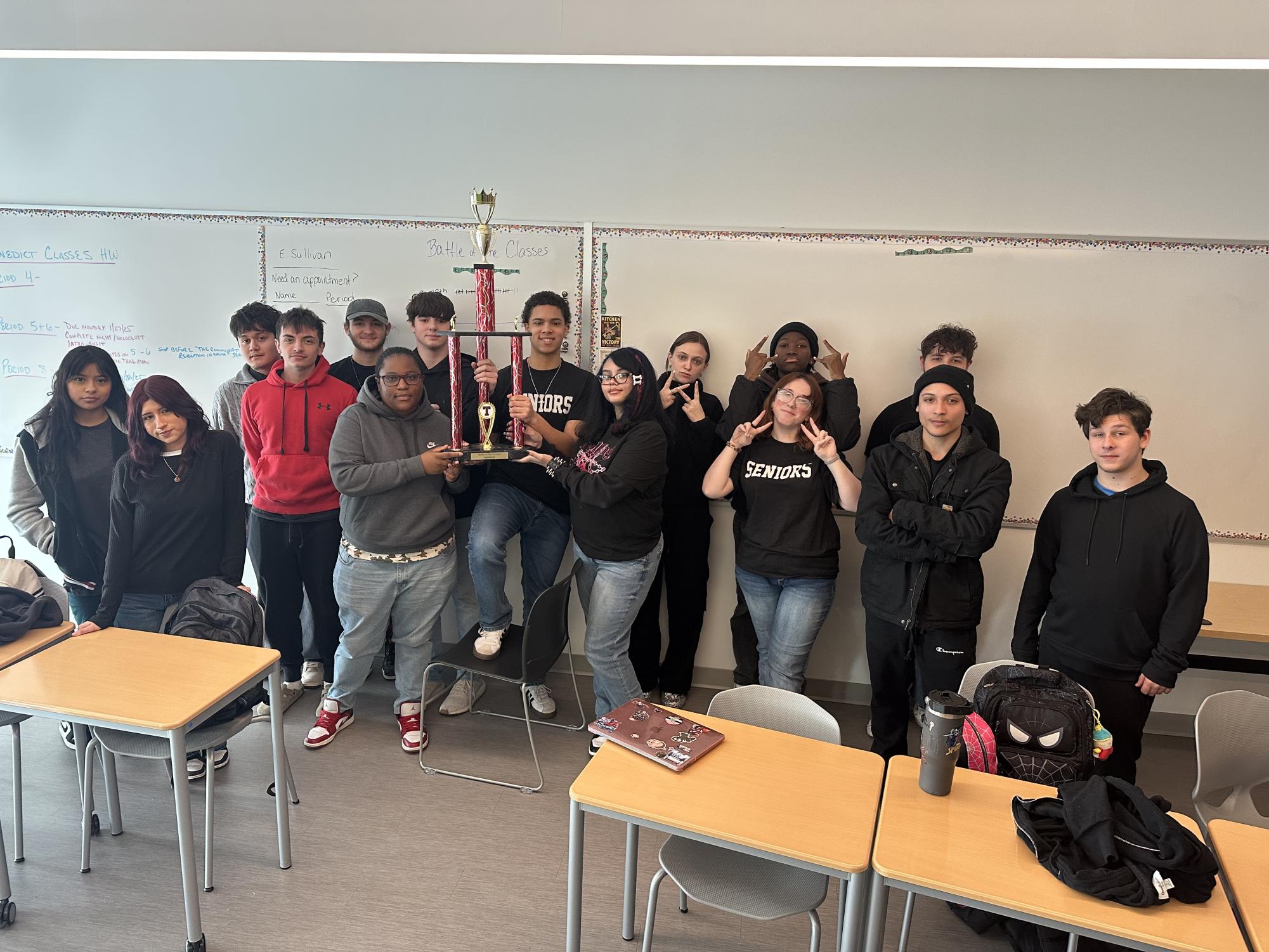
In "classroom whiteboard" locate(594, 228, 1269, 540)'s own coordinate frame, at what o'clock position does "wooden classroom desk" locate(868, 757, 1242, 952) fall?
The wooden classroom desk is roughly at 12 o'clock from the classroom whiteboard.

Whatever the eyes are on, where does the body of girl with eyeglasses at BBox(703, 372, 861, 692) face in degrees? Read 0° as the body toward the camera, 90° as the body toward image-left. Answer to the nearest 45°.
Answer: approximately 0°

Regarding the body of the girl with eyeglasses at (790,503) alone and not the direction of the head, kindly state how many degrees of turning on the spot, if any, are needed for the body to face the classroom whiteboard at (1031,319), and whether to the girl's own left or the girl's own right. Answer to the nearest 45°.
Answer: approximately 135° to the girl's own left

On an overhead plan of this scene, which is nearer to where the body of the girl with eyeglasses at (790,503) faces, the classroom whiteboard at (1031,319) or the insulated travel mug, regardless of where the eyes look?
the insulated travel mug

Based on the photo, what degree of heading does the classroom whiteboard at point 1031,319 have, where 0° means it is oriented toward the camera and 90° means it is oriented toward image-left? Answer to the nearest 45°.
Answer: approximately 0°

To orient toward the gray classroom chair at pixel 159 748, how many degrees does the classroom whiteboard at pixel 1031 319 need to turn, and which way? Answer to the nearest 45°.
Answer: approximately 45° to its right
